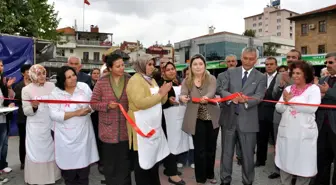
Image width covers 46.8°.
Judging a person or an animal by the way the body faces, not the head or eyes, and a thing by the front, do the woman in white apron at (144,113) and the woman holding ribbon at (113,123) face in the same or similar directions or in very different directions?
same or similar directions

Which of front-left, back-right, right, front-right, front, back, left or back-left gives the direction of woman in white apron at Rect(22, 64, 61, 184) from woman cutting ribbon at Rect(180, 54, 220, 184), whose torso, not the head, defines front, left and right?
right

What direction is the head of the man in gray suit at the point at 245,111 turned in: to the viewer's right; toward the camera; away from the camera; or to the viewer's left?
toward the camera

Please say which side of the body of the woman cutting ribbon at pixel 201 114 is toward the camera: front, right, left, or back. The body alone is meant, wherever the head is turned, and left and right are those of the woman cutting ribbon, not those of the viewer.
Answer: front

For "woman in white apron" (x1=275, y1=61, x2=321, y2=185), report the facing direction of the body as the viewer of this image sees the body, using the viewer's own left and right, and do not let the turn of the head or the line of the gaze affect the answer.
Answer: facing the viewer and to the left of the viewer

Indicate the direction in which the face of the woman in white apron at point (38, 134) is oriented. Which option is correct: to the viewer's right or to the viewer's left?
to the viewer's right

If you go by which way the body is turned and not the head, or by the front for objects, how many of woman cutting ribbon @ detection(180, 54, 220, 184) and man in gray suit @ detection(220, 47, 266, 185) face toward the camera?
2

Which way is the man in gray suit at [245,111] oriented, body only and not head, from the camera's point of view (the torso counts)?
toward the camera

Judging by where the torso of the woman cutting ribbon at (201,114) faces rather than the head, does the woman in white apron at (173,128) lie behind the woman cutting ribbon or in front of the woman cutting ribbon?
behind
